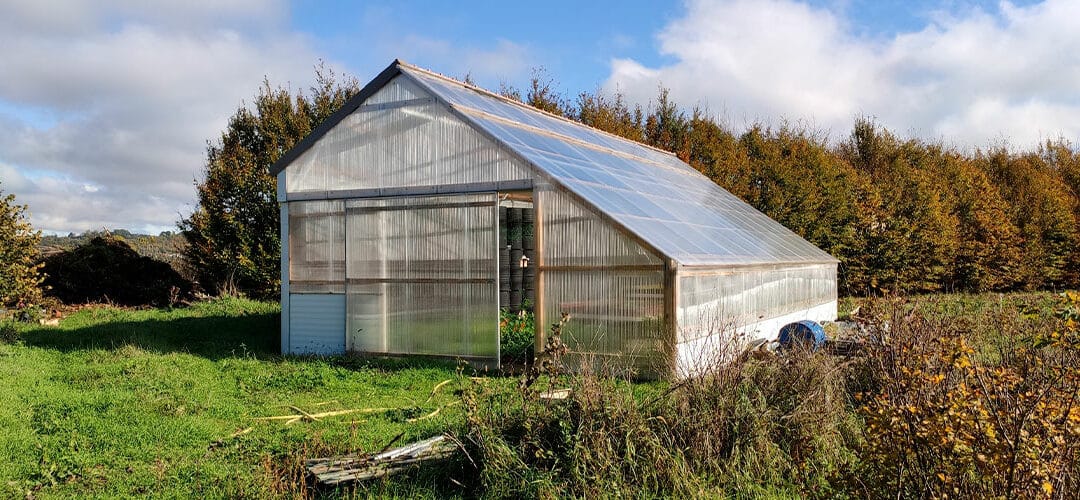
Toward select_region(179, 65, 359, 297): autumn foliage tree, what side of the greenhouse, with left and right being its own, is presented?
right

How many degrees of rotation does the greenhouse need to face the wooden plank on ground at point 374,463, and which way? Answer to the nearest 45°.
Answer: approximately 45° to its left

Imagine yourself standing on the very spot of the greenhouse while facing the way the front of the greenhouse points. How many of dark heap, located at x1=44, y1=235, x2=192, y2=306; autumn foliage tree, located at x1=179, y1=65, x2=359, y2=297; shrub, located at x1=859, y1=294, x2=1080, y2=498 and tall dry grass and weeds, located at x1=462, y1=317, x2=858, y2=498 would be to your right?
2

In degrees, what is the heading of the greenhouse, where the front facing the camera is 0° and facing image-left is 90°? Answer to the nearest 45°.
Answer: approximately 45°

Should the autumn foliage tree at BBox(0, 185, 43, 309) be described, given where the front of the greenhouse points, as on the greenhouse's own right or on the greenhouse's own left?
on the greenhouse's own right

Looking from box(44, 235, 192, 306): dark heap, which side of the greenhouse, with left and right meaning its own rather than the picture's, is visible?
right

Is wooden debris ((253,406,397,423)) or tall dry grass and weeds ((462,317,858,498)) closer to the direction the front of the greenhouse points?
the wooden debris

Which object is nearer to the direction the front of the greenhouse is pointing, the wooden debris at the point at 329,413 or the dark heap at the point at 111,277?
the wooden debris

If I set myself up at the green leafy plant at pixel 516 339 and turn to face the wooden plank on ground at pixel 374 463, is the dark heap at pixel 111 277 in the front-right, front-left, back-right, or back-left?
back-right

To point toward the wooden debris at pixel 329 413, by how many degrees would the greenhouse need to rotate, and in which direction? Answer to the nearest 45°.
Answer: approximately 45° to its left

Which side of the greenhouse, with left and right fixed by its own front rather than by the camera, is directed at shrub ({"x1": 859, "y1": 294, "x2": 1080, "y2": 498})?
left

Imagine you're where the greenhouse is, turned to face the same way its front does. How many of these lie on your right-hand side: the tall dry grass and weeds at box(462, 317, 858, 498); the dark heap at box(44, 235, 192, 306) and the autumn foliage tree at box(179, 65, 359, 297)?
2
